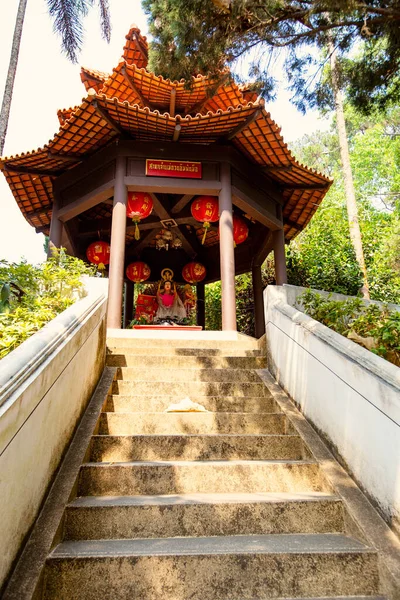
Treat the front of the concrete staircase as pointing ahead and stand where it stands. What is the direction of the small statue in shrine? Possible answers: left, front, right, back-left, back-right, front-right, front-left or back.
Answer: back

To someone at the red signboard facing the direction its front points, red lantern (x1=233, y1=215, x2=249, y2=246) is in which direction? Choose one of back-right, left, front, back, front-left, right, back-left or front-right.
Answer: back-left

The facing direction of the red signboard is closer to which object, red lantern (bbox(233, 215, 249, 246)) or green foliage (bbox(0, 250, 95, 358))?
the green foliage

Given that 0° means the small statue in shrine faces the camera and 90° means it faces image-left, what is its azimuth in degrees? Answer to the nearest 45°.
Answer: approximately 0°

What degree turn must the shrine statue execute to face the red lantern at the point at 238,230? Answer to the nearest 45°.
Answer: approximately 45° to its left

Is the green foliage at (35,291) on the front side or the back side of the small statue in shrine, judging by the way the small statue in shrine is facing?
on the front side

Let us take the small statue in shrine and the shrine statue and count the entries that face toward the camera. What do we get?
2

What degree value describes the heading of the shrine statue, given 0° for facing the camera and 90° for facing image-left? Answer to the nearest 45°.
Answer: approximately 0°

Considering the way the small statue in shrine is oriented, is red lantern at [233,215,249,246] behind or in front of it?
in front

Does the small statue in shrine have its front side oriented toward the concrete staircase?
yes

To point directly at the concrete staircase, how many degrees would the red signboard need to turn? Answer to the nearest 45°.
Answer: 0° — it already faces it

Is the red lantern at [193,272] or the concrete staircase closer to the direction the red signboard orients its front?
the concrete staircase

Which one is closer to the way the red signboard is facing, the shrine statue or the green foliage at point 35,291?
the green foliage
